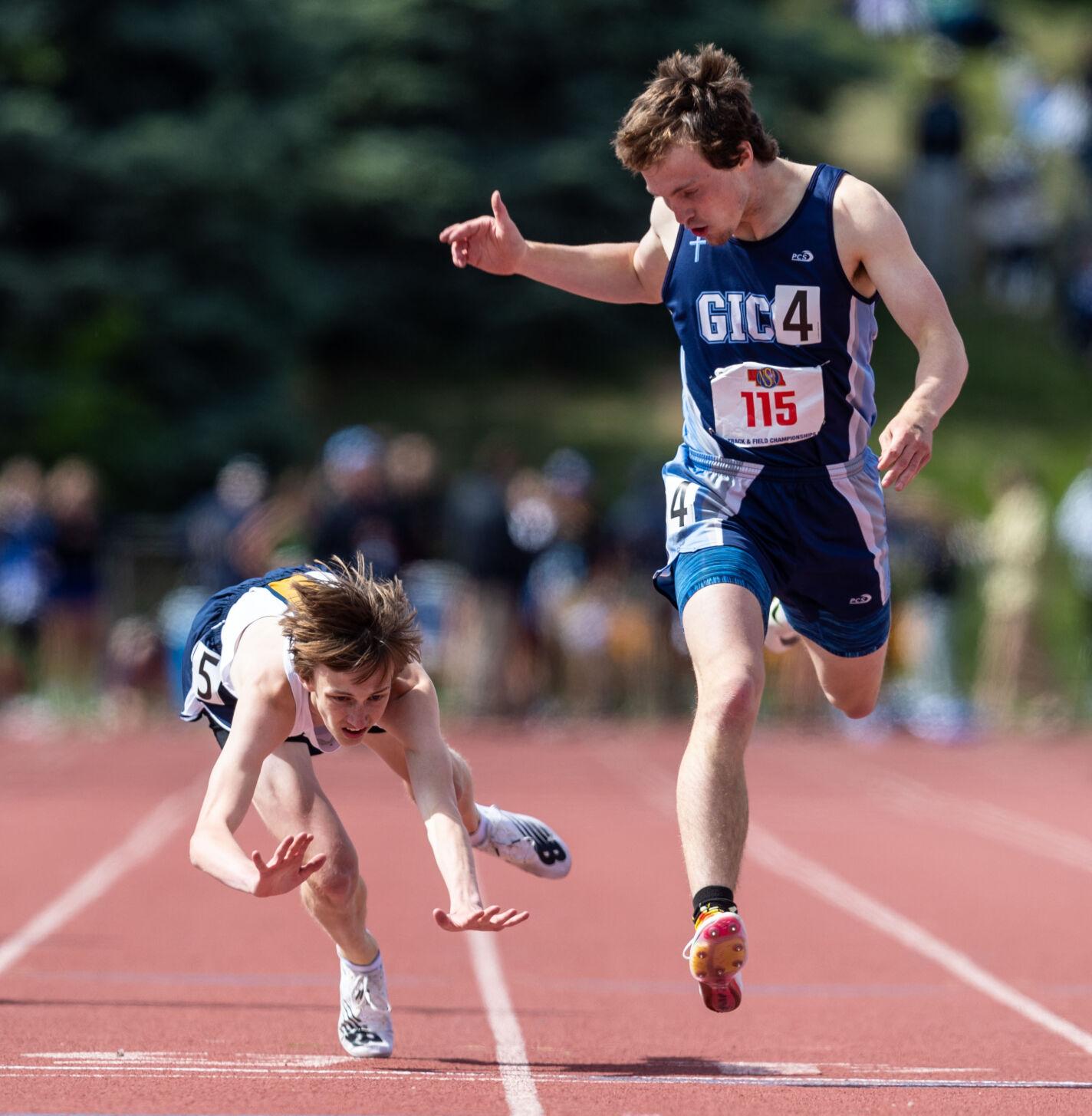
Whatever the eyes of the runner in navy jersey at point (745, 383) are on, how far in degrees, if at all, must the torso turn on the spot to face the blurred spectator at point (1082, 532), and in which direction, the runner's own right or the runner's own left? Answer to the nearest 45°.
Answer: approximately 180°

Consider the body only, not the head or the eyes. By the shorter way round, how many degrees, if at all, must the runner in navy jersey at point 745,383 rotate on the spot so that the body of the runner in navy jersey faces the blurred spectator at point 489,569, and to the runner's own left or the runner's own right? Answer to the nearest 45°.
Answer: approximately 180°

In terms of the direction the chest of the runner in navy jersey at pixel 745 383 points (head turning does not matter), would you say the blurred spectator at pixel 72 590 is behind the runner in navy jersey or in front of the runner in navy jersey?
behind

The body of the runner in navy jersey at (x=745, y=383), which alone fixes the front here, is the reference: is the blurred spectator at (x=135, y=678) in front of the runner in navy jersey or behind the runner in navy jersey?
behind

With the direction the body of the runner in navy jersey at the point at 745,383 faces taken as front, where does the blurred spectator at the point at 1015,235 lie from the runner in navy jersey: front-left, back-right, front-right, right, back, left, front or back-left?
back

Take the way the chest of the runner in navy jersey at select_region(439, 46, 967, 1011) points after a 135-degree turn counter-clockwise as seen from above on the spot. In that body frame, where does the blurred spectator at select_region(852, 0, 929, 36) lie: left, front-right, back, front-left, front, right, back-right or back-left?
front-left

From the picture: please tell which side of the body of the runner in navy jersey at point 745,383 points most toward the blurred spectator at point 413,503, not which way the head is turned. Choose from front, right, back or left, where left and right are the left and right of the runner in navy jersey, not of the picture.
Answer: back

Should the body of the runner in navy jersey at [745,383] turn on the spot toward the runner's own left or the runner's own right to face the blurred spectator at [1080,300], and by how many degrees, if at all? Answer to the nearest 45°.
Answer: approximately 180°

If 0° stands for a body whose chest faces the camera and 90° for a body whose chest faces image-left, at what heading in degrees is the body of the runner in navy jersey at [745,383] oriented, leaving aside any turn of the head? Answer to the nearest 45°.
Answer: approximately 0°

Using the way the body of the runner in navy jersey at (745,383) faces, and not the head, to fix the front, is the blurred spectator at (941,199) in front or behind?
behind

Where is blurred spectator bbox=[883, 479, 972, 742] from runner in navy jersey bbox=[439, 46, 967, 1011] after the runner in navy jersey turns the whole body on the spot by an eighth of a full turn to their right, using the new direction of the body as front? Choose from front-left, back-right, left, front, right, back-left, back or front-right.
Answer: back-right
